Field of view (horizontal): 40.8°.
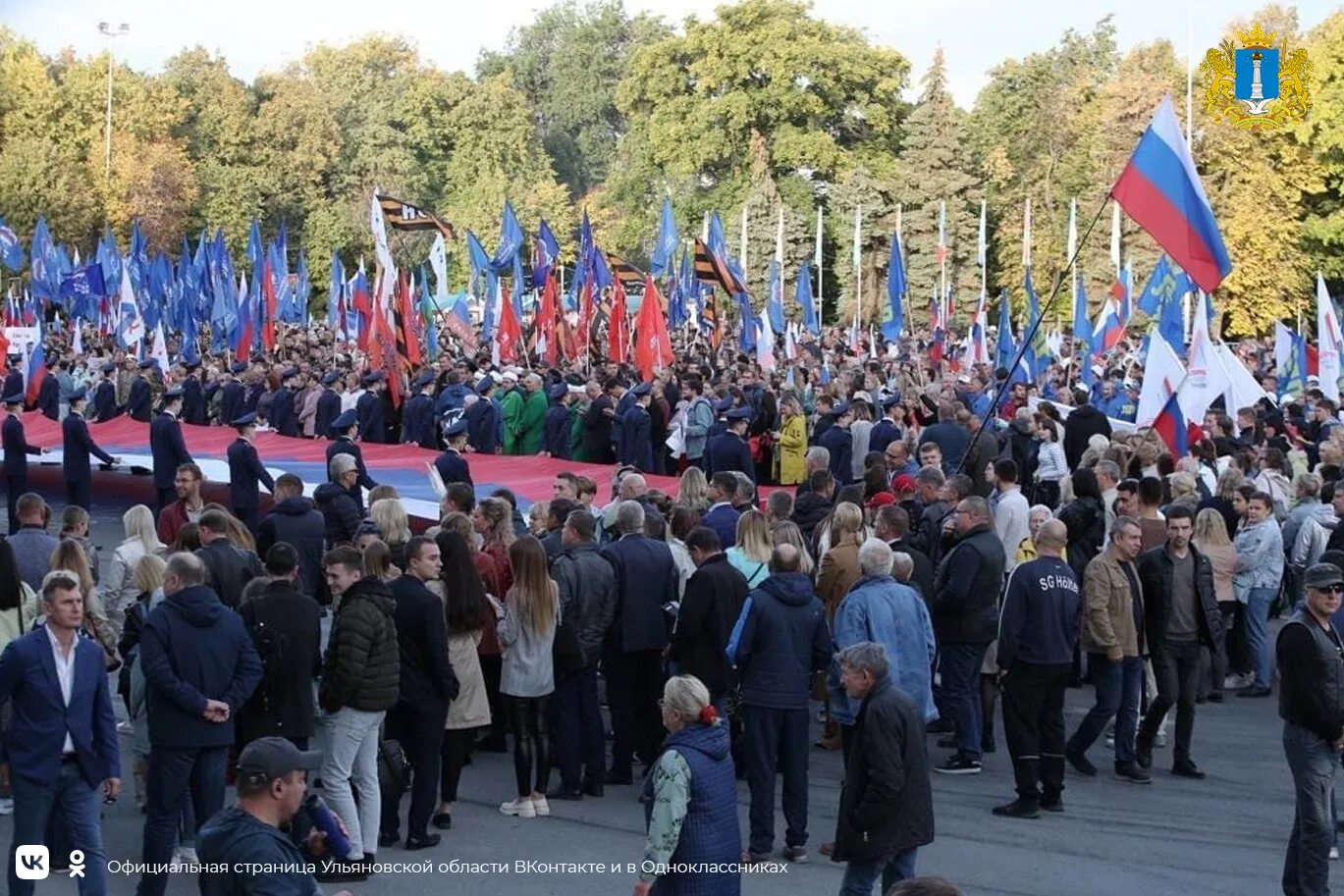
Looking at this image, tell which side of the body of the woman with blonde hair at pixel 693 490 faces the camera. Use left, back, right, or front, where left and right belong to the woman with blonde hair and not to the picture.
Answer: back

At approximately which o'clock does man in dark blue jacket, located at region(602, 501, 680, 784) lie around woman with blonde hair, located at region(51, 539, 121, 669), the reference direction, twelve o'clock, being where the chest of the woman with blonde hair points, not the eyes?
The man in dark blue jacket is roughly at 3 o'clock from the woman with blonde hair.

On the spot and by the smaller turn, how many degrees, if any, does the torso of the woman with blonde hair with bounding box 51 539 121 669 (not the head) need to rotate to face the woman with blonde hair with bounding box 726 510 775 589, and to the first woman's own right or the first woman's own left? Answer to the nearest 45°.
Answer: approximately 90° to the first woman's own right

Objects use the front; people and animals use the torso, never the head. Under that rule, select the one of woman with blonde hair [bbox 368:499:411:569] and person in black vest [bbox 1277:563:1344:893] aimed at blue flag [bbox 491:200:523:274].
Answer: the woman with blonde hair

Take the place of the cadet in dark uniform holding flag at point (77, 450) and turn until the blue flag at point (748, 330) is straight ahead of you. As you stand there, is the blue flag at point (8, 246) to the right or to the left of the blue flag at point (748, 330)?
left

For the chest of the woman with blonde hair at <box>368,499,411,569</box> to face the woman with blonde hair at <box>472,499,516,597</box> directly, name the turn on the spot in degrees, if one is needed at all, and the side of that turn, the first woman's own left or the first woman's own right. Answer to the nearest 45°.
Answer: approximately 90° to the first woman's own right

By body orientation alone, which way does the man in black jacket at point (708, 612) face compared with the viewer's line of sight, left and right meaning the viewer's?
facing away from the viewer and to the left of the viewer

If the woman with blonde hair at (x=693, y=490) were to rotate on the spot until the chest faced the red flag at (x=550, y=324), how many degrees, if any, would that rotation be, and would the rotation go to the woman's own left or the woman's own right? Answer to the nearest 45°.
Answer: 0° — they already face it

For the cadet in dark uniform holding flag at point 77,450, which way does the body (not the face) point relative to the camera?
to the viewer's right

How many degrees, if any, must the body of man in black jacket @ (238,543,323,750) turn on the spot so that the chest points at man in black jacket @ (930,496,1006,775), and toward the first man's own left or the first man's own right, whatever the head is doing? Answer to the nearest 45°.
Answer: approximately 90° to the first man's own right

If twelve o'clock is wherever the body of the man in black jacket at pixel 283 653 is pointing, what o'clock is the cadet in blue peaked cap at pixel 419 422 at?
The cadet in blue peaked cap is roughly at 12 o'clock from the man in black jacket.

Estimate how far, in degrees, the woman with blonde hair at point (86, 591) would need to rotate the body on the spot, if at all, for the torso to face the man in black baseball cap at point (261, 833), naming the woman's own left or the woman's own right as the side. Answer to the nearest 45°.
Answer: approximately 180°

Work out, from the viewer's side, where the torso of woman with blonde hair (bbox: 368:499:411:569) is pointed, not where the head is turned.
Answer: away from the camera
